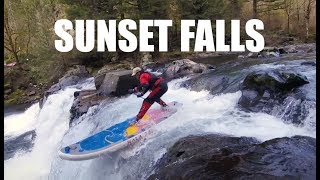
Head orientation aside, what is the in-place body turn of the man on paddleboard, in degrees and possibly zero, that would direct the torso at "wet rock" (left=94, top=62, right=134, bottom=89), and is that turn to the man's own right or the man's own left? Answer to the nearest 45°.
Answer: approximately 90° to the man's own right

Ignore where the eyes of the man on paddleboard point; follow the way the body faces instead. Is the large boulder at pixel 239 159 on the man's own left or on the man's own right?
on the man's own left

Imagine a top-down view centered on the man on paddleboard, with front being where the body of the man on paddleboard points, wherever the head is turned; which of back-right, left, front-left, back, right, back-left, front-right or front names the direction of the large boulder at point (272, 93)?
back

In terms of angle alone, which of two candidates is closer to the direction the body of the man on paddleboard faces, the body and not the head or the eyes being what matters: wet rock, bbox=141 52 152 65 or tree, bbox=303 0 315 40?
the wet rock

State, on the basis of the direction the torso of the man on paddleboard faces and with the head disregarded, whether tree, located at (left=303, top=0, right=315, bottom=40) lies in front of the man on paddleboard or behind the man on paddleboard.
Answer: behind

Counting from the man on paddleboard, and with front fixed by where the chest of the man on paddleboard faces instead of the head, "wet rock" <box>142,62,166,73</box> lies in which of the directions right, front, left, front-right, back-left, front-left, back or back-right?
right

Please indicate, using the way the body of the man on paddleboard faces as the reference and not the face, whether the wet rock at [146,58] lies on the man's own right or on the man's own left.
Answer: on the man's own right

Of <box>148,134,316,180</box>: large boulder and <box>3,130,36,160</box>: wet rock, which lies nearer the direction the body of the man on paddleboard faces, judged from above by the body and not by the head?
the wet rock

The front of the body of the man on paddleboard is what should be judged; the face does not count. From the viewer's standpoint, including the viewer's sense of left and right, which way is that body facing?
facing to the left of the viewer
